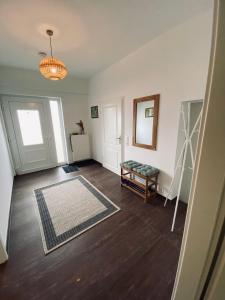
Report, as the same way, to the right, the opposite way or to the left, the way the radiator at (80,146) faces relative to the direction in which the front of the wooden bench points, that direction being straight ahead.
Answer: to the left

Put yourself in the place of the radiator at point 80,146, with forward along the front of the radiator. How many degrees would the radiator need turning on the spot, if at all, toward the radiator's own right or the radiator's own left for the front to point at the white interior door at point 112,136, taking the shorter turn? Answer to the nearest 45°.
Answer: approximately 45° to the radiator's own left

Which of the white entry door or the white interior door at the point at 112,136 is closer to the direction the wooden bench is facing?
the white entry door

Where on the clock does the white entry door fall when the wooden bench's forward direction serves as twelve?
The white entry door is roughly at 2 o'clock from the wooden bench.

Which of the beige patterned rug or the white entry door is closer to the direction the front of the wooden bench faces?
the beige patterned rug

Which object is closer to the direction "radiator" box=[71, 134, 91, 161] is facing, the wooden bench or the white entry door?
the wooden bench

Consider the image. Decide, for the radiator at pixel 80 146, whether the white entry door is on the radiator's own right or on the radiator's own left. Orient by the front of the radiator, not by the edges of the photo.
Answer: on the radiator's own right

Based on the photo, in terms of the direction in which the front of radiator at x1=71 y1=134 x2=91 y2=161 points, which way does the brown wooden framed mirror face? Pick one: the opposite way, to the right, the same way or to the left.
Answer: to the right

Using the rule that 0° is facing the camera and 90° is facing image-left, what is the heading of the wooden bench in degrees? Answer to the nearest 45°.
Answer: approximately 45°

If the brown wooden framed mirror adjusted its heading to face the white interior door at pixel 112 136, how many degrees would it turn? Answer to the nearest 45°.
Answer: approximately 90° to its right

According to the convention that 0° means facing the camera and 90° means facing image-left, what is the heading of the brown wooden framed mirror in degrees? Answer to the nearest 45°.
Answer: approximately 45°
